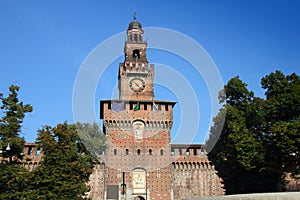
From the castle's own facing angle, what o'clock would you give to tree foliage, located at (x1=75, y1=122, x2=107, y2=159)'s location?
The tree foliage is roughly at 2 o'clock from the castle.

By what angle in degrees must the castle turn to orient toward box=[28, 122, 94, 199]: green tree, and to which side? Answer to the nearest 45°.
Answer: approximately 45° to its right

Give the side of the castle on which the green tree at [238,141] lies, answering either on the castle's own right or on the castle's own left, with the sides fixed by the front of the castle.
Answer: on the castle's own left

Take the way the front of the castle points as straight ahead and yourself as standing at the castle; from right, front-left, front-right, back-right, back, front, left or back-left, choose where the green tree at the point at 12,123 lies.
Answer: front-right

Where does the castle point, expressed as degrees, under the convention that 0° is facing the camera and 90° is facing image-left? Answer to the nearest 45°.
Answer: approximately 0°

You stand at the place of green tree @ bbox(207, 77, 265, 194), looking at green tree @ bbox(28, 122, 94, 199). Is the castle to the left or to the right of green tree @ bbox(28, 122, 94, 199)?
right

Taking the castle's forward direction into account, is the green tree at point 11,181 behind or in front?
in front
